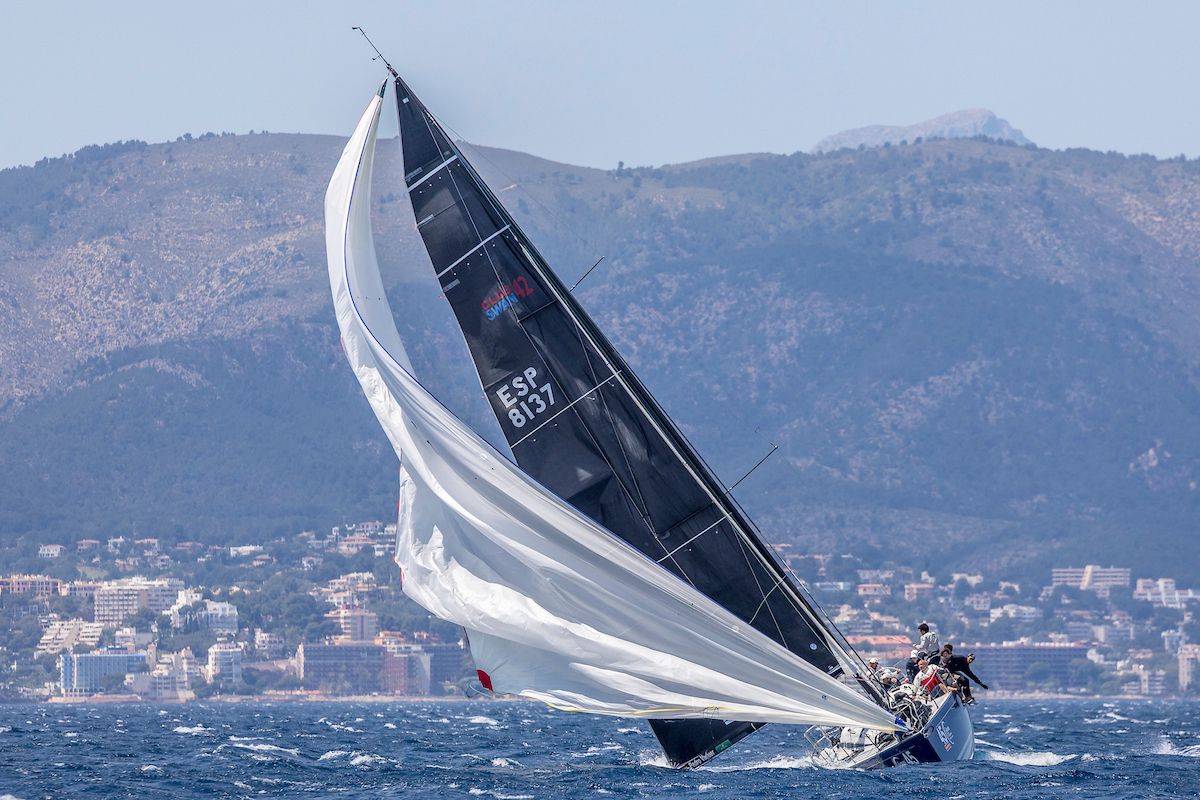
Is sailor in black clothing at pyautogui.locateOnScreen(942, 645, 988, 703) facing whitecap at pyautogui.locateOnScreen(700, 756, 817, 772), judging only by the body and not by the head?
no

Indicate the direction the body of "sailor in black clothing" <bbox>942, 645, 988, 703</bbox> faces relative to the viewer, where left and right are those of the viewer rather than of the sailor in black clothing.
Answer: facing the viewer and to the right of the viewer

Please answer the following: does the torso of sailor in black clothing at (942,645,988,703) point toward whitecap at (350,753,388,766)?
no

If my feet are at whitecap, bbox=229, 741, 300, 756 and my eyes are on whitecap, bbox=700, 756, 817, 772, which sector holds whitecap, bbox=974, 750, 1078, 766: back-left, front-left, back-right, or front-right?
front-left

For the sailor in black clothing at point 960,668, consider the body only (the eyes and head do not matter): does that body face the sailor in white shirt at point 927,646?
no
